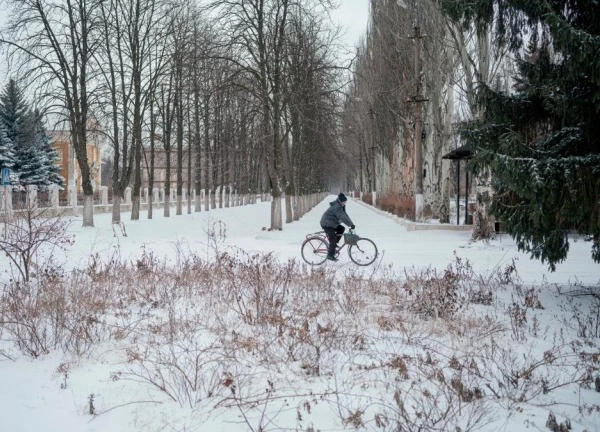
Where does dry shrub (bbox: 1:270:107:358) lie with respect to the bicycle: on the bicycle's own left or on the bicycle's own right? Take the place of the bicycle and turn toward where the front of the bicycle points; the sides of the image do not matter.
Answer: on the bicycle's own right

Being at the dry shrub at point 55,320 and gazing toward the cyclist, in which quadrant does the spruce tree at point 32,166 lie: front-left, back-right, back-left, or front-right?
front-left

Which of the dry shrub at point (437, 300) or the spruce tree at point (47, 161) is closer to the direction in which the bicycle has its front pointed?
the dry shrub

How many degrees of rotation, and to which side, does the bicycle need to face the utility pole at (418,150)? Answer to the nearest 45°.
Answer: approximately 90° to its left

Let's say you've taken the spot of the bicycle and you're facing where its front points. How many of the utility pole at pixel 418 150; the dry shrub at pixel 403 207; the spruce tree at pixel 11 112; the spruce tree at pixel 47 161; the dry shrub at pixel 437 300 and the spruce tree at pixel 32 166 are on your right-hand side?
1

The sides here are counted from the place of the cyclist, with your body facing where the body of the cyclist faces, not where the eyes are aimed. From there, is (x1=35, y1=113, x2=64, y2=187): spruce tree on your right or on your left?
on your left

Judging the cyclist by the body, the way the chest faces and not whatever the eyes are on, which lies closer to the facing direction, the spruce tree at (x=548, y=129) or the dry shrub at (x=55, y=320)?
the spruce tree

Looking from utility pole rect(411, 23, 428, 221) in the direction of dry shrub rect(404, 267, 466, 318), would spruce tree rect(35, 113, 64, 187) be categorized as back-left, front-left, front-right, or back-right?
back-right

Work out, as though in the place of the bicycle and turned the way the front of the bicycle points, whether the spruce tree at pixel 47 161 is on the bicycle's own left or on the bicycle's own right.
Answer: on the bicycle's own left

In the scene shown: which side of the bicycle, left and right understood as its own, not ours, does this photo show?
right

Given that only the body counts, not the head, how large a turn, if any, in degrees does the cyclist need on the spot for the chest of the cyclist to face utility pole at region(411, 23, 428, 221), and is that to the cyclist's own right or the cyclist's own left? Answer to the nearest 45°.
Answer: approximately 90° to the cyclist's own left

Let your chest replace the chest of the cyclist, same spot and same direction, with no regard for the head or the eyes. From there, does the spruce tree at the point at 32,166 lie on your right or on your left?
on your left

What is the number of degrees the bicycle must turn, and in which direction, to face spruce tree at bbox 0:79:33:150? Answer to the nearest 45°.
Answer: approximately 135° to its left

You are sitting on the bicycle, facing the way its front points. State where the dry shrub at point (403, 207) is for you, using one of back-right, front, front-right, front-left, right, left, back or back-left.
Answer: left

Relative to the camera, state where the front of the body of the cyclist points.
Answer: to the viewer's right
